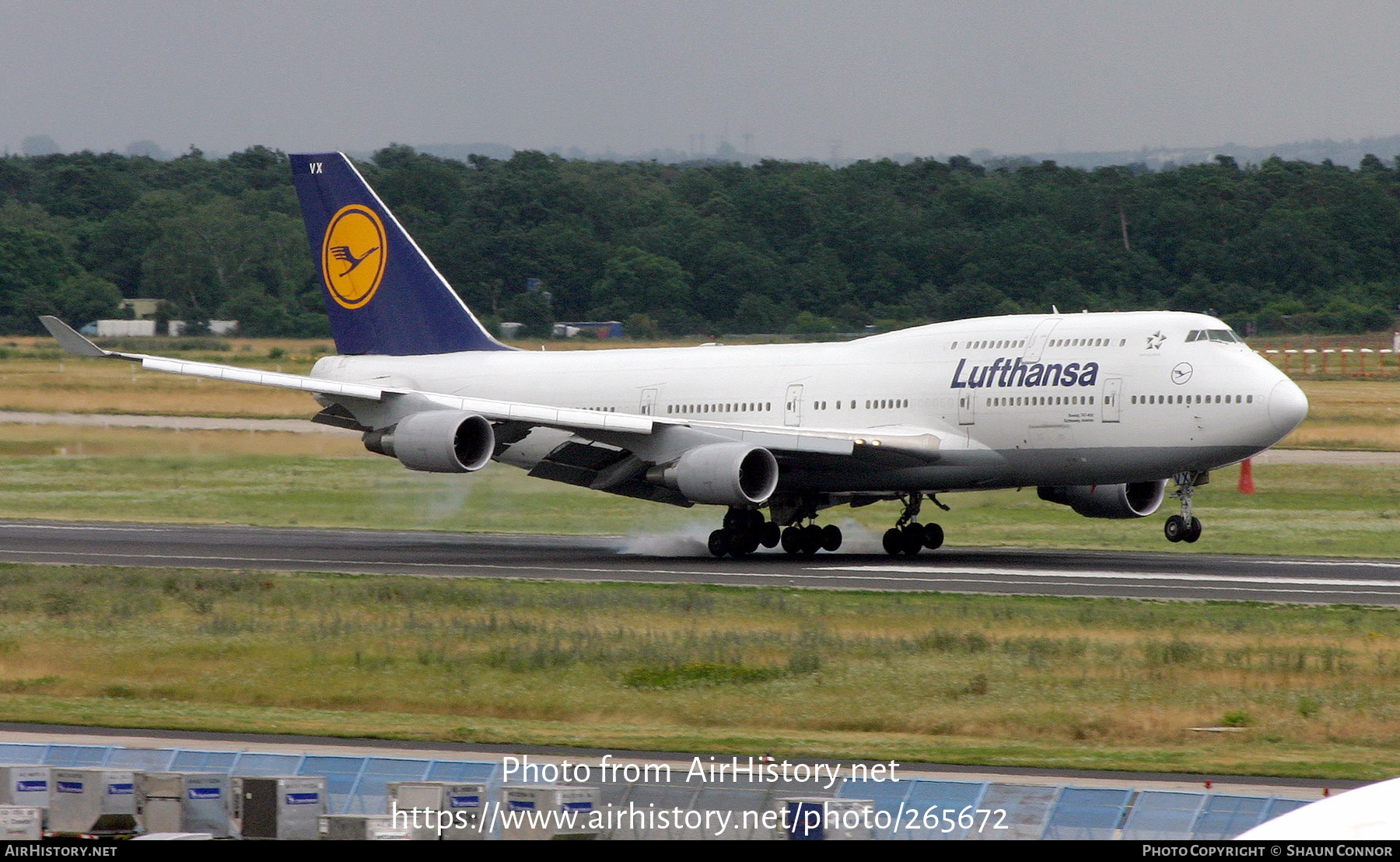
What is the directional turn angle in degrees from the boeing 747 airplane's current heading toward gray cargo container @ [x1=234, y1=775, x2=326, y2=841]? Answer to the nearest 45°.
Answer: approximately 45° to its right

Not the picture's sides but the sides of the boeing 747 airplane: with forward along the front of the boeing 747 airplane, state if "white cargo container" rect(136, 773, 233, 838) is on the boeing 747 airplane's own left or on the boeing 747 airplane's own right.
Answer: on the boeing 747 airplane's own right

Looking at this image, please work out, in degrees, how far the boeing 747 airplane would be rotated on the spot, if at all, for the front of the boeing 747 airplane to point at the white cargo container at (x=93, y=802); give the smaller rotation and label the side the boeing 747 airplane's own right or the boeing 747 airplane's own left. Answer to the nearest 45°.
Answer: approximately 45° to the boeing 747 airplane's own right

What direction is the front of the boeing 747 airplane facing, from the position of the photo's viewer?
facing the viewer and to the right of the viewer

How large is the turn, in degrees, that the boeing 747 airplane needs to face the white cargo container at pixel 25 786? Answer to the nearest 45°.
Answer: approximately 45° to its right

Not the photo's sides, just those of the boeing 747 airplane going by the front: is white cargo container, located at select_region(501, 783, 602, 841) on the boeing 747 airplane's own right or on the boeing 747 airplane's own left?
on the boeing 747 airplane's own right
